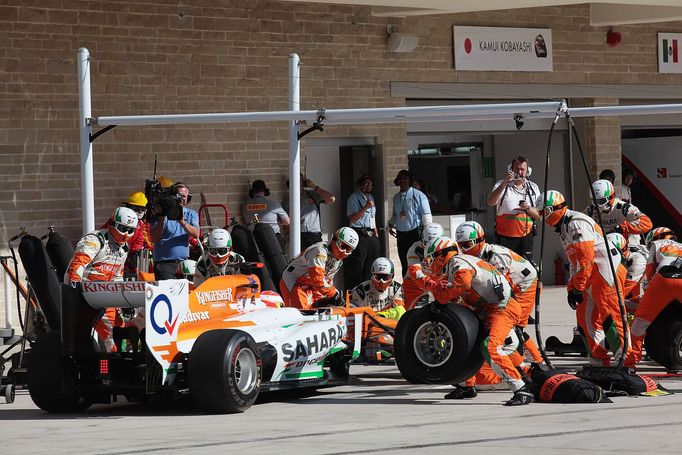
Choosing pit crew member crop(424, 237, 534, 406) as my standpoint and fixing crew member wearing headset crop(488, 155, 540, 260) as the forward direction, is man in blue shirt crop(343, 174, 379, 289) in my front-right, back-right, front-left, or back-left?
front-left

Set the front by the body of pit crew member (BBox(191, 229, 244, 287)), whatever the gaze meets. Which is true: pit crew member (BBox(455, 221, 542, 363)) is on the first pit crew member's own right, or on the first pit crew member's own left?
on the first pit crew member's own left

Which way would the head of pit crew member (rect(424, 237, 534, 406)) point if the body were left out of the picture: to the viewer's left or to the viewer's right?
to the viewer's left

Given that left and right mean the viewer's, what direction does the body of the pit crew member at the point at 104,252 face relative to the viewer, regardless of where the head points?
facing the viewer and to the right of the viewer

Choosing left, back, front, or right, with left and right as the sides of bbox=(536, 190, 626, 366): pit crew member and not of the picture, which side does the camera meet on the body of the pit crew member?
left

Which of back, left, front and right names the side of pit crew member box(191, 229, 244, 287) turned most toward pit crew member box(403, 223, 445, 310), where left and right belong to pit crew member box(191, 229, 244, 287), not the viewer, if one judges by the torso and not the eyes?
left

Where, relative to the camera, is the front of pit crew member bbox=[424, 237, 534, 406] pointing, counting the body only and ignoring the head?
to the viewer's left

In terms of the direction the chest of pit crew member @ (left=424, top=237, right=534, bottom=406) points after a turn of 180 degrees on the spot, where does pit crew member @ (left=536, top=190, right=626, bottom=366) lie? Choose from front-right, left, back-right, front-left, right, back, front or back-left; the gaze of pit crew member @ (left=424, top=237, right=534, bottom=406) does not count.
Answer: front-left

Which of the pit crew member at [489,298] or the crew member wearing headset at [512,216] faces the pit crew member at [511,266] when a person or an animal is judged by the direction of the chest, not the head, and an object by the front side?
the crew member wearing headset

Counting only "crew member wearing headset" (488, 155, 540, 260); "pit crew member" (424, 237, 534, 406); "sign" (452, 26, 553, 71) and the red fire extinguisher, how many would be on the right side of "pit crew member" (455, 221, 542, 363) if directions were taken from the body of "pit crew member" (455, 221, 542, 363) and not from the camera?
3

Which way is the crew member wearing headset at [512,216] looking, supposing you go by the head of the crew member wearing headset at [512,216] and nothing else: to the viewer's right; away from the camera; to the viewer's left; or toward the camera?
toward the camera

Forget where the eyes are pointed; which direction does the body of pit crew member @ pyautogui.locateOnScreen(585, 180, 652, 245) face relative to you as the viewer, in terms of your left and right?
facing the viewer and to the left of the viewer

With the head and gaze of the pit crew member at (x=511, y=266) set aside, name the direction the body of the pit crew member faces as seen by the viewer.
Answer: to the viewer's left

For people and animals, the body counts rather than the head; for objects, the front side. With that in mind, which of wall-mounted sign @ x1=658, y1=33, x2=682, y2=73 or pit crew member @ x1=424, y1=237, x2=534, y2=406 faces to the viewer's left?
the pit crew member

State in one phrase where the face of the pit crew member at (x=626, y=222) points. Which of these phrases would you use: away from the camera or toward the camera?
toward the camera

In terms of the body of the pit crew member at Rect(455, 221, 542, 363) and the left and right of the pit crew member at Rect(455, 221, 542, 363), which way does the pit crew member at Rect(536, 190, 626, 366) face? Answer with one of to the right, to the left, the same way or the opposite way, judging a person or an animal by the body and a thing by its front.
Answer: the same way
